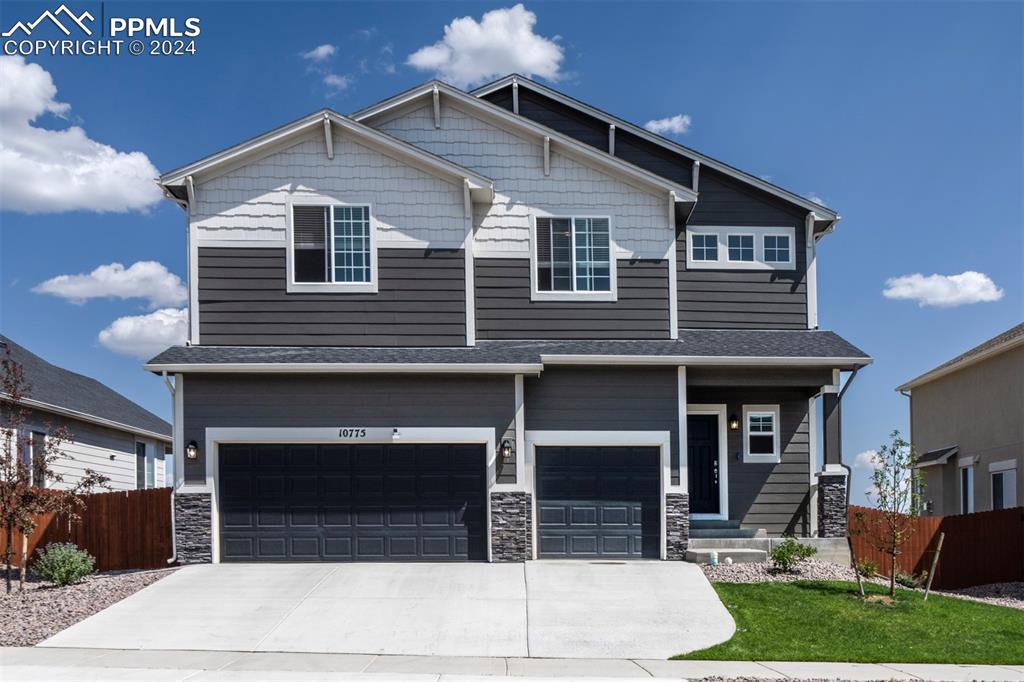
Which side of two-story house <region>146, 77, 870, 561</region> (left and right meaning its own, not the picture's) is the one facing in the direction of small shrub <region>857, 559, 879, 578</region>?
left

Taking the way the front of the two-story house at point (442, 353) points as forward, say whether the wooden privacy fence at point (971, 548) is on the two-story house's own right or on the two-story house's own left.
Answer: on the two-story house's own left

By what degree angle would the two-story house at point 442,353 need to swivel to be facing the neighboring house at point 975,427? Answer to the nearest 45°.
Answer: approximately 135° to its left

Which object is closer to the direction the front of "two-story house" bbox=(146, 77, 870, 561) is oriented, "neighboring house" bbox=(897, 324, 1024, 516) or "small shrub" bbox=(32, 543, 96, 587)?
the small shrub

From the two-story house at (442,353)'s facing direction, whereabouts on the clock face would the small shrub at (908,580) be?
The small shrub is roughly at 9 o'clock from the two-story house.

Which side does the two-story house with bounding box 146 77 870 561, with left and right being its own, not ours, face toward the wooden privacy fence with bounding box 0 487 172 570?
right

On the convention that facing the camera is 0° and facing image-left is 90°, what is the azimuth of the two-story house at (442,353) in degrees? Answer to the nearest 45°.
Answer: approximately 0°

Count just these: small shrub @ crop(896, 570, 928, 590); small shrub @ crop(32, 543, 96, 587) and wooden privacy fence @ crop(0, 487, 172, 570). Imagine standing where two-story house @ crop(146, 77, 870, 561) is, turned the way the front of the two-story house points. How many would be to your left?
1
